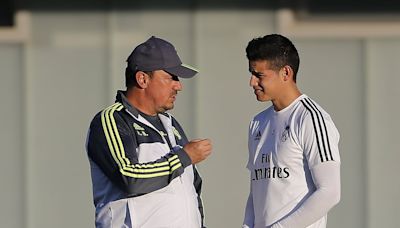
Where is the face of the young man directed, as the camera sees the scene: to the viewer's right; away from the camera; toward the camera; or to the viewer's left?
to the viewer's left

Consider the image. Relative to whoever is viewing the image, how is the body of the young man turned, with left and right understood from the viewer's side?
facing the viewer and to the left of the viewer
